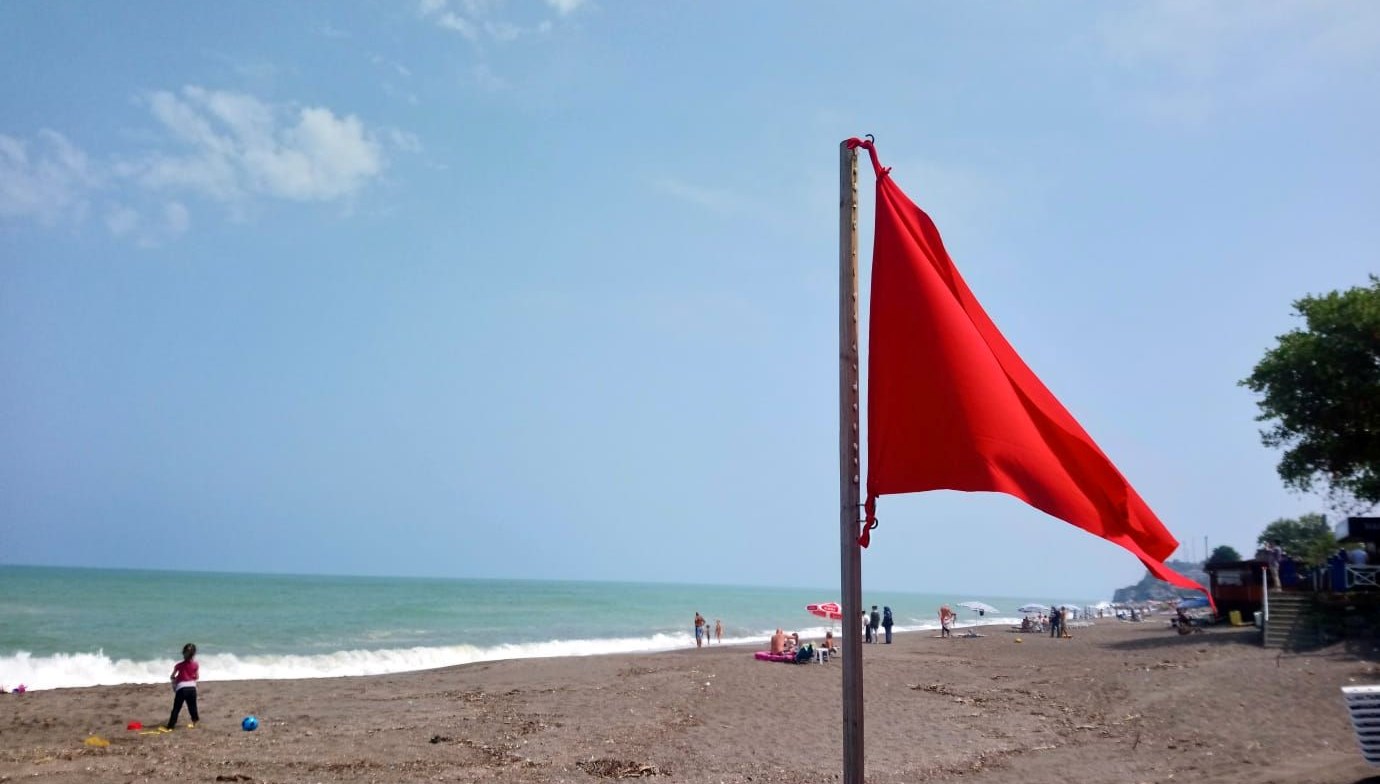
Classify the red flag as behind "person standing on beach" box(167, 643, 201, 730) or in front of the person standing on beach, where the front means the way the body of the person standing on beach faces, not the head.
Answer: behind

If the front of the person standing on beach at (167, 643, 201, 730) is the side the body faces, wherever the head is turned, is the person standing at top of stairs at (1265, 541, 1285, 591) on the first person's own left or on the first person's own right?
on the first person's own right

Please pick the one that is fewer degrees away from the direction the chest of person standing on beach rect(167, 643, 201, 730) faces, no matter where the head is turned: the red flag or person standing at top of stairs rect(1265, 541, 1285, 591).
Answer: the person standing at top of stairs

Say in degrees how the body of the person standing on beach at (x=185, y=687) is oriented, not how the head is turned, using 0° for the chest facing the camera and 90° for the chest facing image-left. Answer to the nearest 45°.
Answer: approximately 180°

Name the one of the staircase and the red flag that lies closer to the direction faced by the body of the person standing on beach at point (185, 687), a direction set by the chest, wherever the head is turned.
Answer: the staircase

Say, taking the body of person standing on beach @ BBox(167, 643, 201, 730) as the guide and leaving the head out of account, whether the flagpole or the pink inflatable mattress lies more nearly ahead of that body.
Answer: the pink inflatable mattress

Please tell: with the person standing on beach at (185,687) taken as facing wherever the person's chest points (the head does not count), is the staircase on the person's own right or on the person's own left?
on the person's own right

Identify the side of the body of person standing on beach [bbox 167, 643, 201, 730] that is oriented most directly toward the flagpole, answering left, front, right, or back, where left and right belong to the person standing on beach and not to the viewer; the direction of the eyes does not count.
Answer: back
